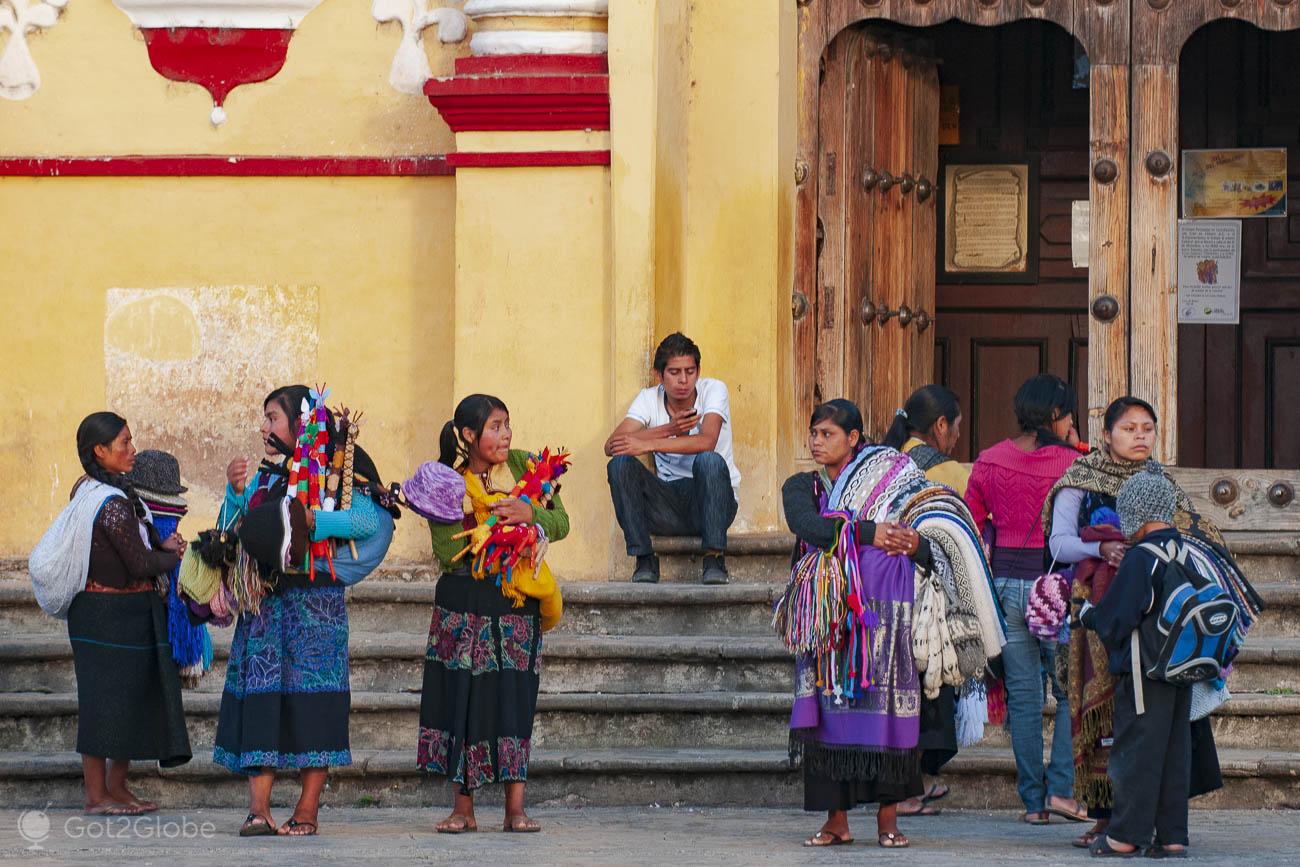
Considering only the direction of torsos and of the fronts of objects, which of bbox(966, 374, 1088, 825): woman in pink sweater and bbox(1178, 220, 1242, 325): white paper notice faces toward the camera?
the white paper notice

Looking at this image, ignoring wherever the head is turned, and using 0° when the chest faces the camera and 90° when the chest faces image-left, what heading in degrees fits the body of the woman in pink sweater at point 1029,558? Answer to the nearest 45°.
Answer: approximately 225°

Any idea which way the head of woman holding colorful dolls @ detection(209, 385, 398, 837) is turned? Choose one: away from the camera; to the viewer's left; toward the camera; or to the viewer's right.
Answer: to the viewer's left

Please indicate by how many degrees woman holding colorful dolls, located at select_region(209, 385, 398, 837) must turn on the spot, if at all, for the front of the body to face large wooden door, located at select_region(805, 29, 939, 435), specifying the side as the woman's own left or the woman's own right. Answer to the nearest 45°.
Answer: approximately 180°

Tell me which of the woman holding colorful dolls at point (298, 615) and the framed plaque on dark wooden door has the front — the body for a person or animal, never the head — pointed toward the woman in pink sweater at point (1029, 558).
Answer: the framed plaque on dark wooden door

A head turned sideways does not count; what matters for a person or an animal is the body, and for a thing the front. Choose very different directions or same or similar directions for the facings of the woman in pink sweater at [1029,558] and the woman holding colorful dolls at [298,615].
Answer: very different directions

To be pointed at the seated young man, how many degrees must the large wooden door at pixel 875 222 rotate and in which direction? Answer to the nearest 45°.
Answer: approximately 90° to its right

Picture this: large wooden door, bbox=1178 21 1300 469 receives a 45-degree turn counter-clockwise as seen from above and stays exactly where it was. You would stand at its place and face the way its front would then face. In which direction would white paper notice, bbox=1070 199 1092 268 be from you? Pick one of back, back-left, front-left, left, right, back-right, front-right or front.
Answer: back-right

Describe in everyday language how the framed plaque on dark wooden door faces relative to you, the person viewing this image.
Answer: facing the viewer

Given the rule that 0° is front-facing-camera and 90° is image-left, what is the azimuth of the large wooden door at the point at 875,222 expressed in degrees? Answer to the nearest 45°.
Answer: approximately 315°

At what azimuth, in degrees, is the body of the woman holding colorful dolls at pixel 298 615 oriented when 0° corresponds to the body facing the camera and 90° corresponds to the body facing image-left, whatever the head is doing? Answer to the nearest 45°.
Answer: approximately 45°

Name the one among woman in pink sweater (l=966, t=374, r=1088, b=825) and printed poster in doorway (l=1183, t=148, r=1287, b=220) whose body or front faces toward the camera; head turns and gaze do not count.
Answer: the printed poster in doorway

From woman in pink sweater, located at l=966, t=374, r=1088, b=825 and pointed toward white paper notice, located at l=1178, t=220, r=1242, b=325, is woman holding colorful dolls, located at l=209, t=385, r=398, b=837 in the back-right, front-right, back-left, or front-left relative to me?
back-left

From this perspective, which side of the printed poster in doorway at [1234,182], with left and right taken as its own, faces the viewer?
front

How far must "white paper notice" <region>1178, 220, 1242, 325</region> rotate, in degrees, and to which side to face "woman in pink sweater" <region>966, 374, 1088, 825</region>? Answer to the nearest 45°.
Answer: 0° — it already faces them

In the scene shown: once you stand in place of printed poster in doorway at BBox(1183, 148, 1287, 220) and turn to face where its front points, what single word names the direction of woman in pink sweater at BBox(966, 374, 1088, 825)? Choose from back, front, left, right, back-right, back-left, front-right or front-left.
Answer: front

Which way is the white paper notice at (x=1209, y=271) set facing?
toward the camera
